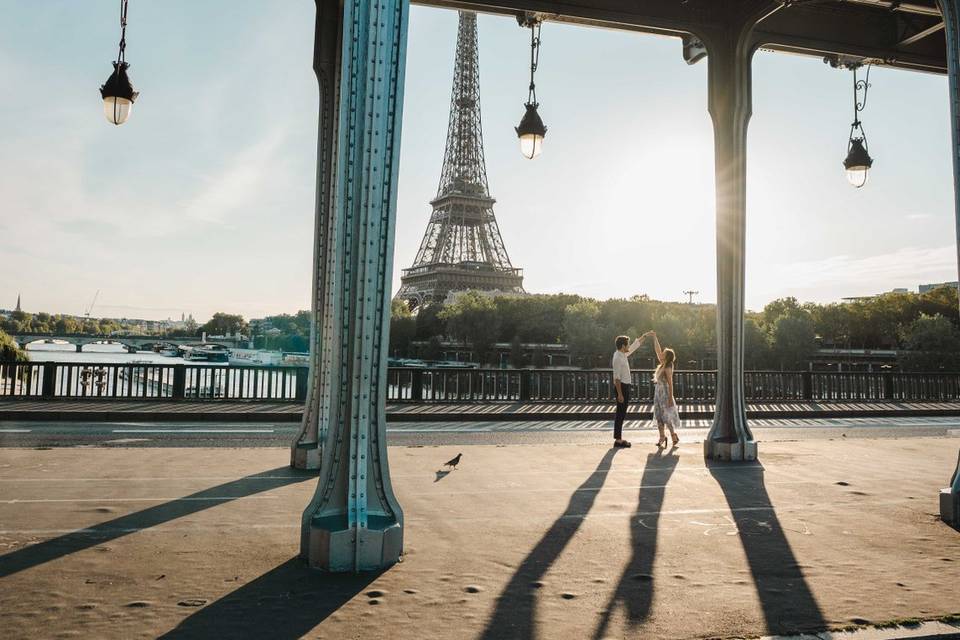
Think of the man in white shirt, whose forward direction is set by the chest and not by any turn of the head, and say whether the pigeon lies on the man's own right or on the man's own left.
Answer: on the man's own right

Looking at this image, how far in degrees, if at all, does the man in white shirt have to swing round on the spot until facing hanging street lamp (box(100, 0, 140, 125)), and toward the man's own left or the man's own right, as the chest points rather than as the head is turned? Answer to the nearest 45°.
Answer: approximately 135° to the man's own right

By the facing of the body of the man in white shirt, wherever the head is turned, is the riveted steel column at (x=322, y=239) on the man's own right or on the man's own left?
on the man's own right

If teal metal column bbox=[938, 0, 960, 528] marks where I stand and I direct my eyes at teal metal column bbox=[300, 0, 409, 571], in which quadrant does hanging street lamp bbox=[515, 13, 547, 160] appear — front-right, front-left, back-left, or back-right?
front-right

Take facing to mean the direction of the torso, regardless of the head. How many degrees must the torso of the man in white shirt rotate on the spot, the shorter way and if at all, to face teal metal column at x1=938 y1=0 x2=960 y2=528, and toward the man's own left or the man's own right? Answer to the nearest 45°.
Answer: approximately 45° to the man's own right

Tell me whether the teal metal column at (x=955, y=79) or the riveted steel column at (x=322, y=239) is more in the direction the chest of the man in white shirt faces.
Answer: the teal metal column

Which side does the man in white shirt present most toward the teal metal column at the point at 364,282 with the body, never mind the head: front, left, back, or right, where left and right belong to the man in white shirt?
right

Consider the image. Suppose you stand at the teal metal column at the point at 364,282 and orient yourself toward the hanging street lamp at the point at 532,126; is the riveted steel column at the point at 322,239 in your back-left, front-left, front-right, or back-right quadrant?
front-left

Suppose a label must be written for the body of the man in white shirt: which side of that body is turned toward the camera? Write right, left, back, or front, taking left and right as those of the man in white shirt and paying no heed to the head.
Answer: right
